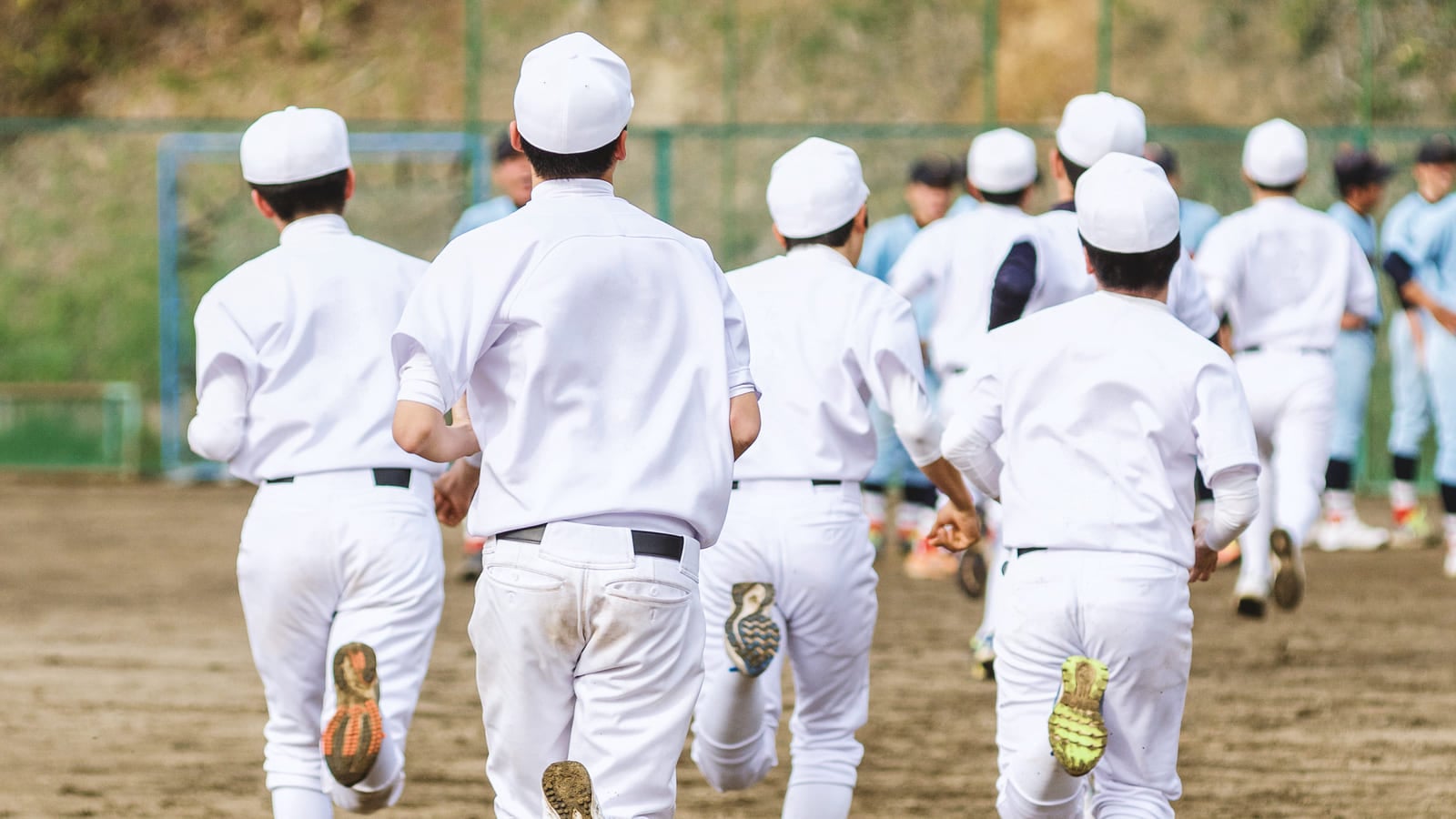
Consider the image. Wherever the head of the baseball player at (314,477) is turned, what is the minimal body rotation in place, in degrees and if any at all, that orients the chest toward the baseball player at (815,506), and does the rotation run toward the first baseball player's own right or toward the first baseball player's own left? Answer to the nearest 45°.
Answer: approximately 90° to the first baseball player's own right

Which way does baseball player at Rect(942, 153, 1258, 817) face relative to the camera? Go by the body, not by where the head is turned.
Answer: away from the camera

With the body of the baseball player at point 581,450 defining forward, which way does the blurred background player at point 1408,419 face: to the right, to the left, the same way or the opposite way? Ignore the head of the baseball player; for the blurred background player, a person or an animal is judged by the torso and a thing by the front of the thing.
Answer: the opposite way

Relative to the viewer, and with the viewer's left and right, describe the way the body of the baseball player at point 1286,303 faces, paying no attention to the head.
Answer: facing away from the viewer

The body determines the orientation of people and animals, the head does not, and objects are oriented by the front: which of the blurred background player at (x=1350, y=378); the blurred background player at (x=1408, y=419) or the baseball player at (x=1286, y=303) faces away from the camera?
the baseball player

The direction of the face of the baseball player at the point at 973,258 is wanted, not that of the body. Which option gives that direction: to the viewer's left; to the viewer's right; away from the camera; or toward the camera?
away from the camera

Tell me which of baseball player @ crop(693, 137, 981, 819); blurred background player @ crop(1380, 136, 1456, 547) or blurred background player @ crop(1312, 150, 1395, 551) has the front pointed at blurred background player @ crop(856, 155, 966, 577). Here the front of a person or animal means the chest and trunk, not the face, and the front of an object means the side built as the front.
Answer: the baseball player

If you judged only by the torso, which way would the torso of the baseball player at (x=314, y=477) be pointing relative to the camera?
away from the camera

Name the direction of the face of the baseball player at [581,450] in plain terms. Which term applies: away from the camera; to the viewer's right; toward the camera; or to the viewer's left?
away from the camera

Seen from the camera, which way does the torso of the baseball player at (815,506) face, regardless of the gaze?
away from the camera

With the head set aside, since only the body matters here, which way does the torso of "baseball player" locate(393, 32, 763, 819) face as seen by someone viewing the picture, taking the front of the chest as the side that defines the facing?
away from the camera
